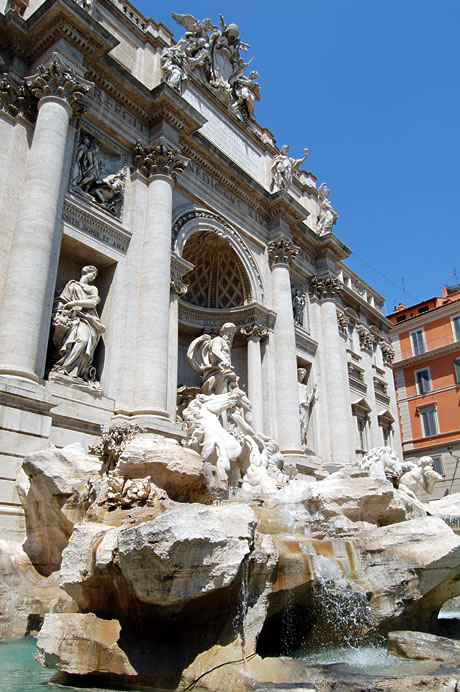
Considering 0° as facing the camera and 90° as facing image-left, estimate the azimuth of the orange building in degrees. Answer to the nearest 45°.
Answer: approximately 45°

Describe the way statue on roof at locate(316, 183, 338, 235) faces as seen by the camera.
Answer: facing the viewer and to the right of the viewer

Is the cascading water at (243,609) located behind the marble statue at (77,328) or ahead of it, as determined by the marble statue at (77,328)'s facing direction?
ahead

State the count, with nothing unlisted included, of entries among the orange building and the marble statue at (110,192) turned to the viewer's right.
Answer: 0

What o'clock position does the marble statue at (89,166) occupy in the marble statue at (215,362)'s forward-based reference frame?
the marble statue at (89,166) is roughly at 3 o'clock from the marble statue at (215,362).
